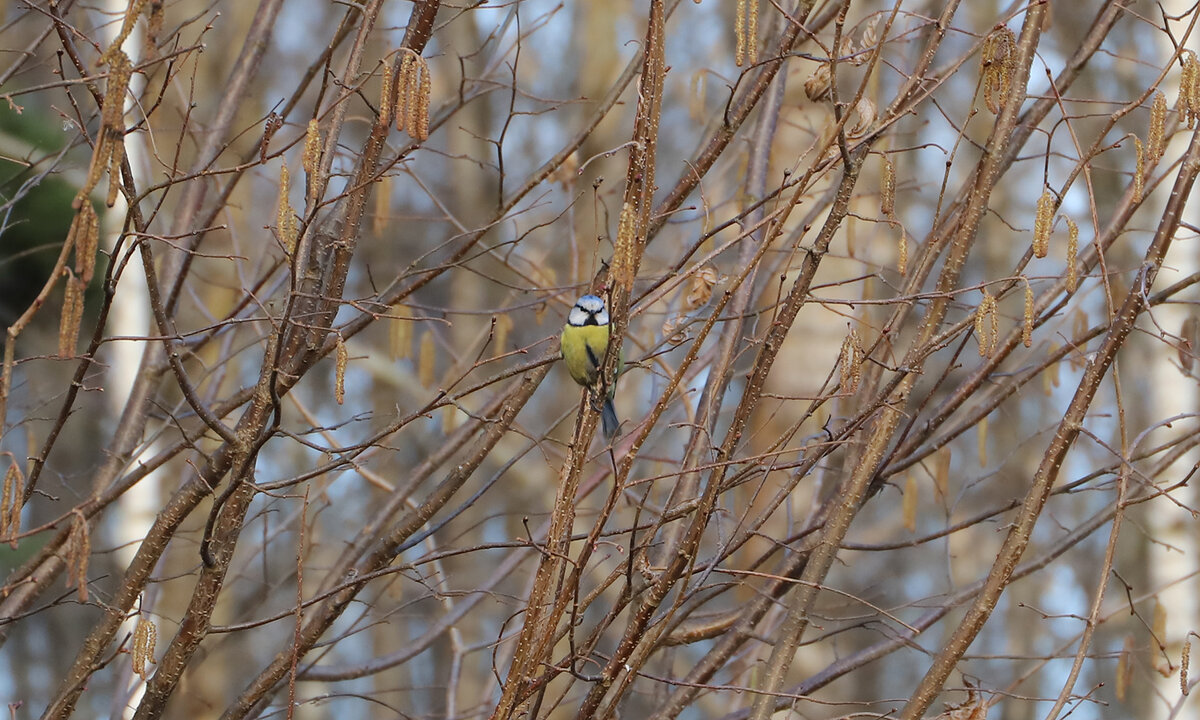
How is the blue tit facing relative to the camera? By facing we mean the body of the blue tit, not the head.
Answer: toward the camera
